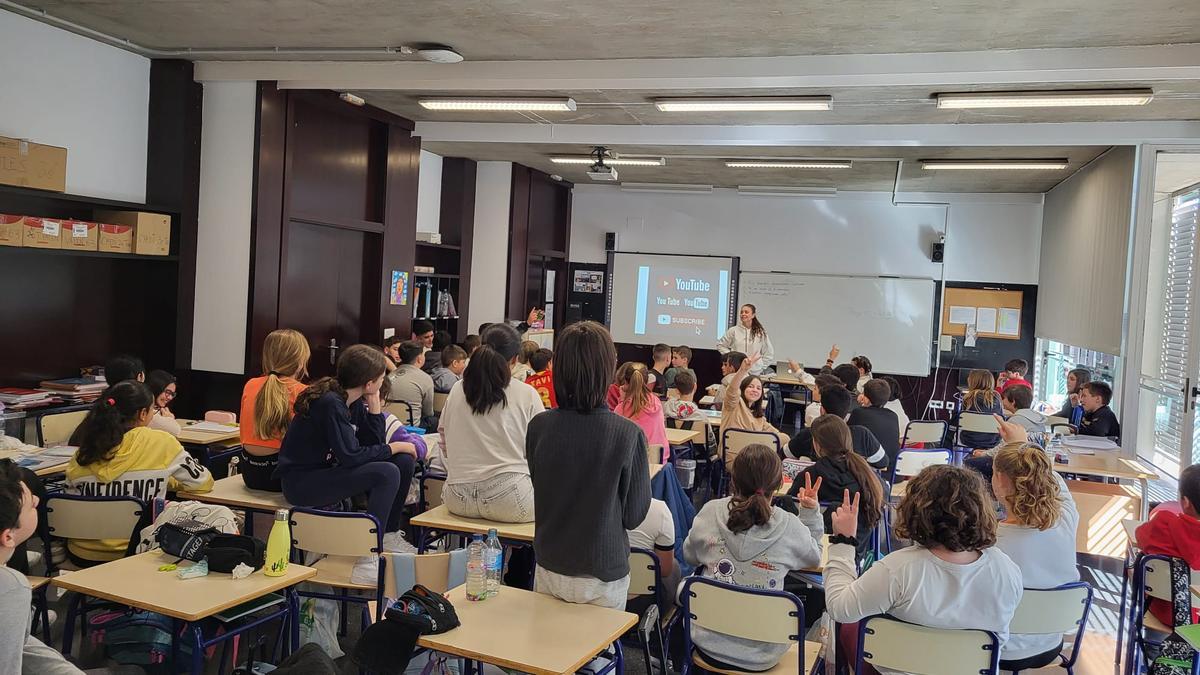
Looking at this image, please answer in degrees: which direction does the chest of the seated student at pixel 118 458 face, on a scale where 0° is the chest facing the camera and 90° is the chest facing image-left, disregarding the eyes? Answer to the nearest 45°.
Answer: approximately 225°

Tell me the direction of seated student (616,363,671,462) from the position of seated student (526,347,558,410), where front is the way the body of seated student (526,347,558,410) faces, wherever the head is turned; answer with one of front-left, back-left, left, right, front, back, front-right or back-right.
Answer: back-right

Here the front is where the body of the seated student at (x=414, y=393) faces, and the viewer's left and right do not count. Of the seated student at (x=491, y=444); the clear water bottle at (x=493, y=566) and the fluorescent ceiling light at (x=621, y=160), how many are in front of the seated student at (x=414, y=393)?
1

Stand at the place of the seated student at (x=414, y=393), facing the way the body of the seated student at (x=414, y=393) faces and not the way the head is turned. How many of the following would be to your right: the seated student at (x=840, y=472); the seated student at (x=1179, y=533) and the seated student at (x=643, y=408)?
3

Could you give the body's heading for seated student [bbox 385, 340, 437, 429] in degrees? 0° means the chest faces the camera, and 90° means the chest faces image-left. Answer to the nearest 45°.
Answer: approximately 225°

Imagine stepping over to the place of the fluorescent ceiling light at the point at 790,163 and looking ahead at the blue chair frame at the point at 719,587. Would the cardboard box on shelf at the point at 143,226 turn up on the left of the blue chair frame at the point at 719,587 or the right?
right

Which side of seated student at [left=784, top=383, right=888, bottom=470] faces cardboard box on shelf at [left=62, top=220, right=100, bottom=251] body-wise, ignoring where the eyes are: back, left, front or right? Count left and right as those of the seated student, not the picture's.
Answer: left

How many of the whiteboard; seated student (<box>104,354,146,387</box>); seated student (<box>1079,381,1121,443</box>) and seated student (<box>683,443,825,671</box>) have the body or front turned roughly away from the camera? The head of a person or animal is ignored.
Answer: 2

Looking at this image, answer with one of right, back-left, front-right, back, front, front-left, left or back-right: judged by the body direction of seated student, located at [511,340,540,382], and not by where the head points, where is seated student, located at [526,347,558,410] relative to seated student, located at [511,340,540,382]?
back-right

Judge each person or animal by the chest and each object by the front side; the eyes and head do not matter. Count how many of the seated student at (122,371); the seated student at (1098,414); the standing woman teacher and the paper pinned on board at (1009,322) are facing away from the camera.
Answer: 1

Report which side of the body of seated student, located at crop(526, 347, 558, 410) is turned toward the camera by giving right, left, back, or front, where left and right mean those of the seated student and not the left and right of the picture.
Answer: back

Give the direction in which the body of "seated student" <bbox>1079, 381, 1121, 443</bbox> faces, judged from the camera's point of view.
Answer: to the viewer's left

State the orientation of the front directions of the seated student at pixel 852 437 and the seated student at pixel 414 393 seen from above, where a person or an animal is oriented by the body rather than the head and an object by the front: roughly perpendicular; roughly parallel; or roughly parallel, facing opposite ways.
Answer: roughly parallel

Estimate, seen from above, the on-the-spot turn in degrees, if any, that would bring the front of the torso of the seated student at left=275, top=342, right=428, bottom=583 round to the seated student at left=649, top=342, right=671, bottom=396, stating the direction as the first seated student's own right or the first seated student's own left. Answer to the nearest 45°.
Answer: approximately 45° to the first seated student's own left

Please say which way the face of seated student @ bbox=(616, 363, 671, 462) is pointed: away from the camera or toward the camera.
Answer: away from the camera

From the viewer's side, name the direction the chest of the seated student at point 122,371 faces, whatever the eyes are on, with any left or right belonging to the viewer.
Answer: facing away from the viewer

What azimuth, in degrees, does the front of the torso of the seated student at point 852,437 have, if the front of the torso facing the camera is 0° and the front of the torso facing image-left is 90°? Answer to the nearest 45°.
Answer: approximately 180°

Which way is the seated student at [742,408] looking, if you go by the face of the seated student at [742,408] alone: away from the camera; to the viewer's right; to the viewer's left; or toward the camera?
toward the camera

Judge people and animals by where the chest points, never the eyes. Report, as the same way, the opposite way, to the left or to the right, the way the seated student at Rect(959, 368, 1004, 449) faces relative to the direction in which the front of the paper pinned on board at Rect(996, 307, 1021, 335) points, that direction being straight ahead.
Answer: the opposite way

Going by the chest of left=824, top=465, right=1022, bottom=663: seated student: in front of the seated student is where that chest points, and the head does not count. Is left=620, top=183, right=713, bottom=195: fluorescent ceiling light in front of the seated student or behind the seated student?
in front

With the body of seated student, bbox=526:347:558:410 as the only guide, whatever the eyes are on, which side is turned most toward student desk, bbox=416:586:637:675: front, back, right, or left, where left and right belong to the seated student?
back
